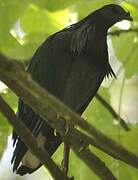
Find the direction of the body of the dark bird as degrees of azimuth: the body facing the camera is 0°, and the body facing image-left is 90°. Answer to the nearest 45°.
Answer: approximately 270°
